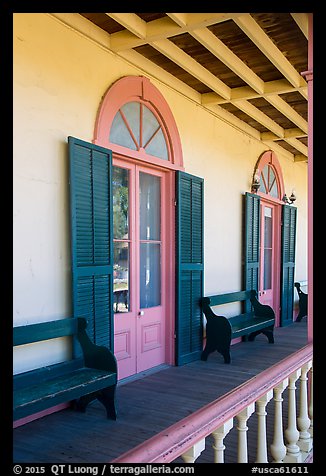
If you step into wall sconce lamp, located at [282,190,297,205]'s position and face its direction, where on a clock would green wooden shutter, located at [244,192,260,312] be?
The green wooden shutter is roughly at 2 o'clock from the wall sconce lamp.

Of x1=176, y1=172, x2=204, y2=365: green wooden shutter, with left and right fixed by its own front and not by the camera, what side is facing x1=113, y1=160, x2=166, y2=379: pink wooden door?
right

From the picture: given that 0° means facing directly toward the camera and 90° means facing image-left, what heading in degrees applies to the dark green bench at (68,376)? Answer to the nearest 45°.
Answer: approximately 315°

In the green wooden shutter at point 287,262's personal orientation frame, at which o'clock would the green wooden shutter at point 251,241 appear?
the green wooden shutter at point 251,241 is roughly at 2 o'clock from the green wooden shutter at point 287,262.

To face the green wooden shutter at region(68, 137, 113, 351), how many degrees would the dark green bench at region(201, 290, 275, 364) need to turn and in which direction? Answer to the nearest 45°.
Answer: approximately 90° to its right

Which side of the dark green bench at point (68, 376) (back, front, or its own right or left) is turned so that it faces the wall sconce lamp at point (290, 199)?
left

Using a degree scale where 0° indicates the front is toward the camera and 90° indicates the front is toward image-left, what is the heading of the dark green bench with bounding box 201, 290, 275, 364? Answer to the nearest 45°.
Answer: approximately 315°

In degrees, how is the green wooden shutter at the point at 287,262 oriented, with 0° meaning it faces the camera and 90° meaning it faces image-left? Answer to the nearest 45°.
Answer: approximately 315°

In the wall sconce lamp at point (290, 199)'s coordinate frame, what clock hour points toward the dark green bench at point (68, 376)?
The dark green bench is roughly at 2 o'clock from the wall sconce lamp.
